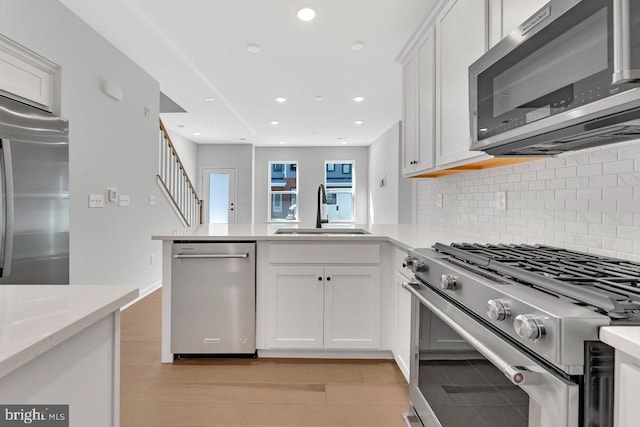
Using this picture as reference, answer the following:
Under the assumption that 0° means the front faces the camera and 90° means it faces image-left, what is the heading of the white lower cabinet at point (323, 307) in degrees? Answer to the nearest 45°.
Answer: approximately 0°

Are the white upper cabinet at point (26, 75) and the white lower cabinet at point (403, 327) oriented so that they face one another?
yes

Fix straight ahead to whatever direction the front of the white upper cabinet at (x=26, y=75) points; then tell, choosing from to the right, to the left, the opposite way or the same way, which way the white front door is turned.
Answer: to the right

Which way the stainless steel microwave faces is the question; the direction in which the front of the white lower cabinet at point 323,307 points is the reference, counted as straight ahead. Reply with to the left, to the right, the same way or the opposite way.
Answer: to the right

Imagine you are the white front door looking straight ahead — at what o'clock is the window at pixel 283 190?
The window is roughly at 9 o'clock from the white front door.

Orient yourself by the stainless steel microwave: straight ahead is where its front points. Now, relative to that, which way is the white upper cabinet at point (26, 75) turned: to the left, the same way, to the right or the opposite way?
the opposite way
